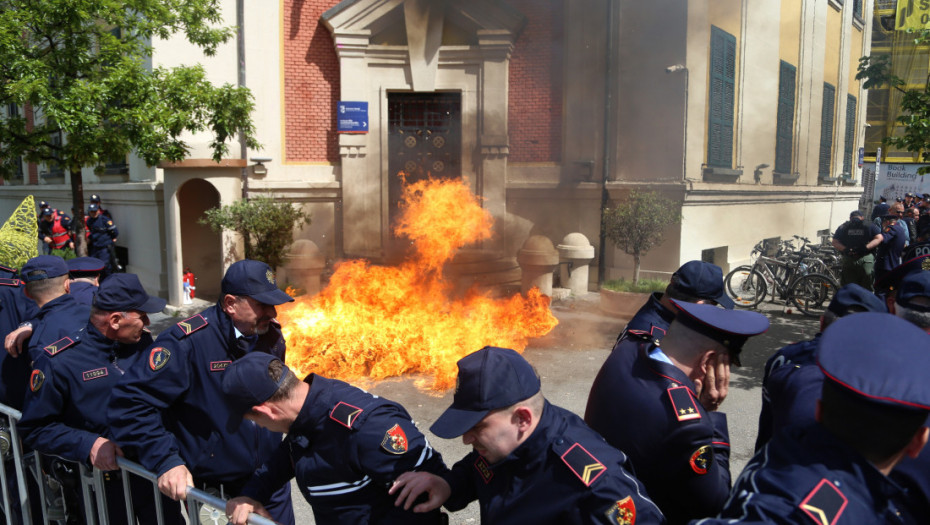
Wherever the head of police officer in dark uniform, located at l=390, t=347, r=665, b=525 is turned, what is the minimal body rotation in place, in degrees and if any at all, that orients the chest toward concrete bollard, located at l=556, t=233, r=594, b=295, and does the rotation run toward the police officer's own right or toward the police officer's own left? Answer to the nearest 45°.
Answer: approximately 135° to the police officer's own right

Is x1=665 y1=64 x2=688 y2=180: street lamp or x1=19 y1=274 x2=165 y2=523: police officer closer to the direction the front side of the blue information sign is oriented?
the police officer

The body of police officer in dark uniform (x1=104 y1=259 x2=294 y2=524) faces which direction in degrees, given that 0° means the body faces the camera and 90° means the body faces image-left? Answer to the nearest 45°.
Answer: approximately 315°

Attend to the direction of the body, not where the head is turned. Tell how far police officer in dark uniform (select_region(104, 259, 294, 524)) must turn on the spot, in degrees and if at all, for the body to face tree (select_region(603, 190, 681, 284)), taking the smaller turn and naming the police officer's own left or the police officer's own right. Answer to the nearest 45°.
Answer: approximately 90° to the police officer's own left

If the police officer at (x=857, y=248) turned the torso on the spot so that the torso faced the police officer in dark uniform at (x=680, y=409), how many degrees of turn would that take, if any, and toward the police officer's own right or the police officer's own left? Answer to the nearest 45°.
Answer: approximately 180°

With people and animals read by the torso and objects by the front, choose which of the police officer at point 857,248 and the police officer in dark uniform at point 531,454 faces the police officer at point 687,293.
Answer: the police officer at point 857,248

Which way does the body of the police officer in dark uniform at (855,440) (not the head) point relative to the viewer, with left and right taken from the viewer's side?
facing away from the viewer and to the right of the viewer

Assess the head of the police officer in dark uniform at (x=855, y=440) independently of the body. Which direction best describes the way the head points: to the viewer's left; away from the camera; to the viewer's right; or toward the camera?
away from the camera
